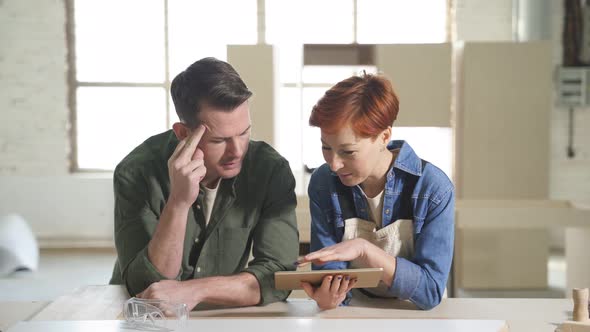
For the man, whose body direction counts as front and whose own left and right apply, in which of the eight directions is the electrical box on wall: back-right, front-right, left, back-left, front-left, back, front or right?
back-left

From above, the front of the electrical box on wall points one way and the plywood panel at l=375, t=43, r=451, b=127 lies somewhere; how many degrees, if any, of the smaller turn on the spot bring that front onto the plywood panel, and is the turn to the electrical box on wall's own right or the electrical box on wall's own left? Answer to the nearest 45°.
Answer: approximately 45° to the electrical box on wall's own right

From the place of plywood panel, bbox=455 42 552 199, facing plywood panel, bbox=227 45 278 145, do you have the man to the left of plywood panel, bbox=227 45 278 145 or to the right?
left

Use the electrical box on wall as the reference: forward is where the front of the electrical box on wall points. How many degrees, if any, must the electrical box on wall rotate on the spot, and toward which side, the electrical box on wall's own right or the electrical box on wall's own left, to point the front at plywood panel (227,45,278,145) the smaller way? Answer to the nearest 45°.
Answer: approximately 45° to the electrical box on wall's own right

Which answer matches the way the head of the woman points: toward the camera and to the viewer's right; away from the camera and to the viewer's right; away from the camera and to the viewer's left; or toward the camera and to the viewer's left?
toward the camera and to the viewer's left

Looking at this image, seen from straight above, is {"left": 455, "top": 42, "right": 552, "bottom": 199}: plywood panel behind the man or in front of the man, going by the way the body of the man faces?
behind

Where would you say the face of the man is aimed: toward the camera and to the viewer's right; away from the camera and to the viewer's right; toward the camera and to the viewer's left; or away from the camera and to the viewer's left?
toward the camera and to the viewer's right

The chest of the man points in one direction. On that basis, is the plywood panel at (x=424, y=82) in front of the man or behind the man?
behind

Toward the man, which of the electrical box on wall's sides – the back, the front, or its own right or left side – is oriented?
front
